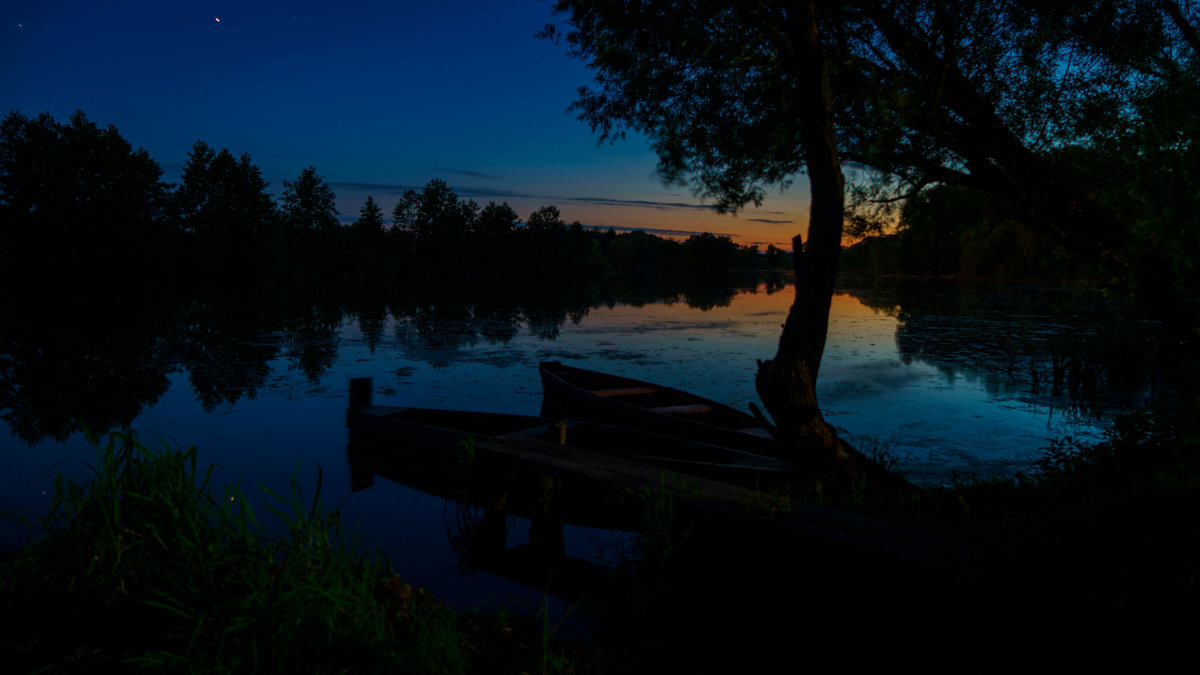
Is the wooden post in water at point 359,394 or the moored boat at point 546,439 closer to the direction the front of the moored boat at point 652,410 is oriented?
the wooden post in water

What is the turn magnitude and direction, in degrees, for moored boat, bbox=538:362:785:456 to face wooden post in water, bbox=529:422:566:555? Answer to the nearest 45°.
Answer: approximately 135° to its left

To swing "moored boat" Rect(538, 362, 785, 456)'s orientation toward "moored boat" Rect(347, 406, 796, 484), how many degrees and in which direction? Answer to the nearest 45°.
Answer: approximately 90° to its left

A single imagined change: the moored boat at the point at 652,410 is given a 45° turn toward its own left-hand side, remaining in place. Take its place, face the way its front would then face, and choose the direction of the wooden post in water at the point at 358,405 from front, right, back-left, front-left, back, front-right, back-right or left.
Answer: front

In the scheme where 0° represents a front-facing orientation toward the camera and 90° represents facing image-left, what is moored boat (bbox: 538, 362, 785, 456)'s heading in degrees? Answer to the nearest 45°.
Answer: approximately 135°

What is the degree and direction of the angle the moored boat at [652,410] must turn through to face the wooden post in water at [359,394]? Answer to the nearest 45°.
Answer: approximately 45° to its left
